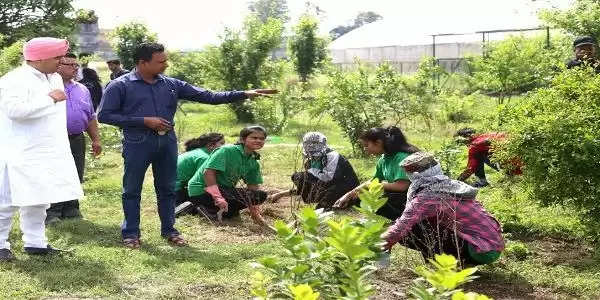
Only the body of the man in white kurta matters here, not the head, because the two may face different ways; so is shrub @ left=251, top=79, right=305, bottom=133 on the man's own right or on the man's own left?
on the man's own left

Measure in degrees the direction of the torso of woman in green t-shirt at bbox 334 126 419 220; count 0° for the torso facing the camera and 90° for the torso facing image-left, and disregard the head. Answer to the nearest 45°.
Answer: approximately 90°

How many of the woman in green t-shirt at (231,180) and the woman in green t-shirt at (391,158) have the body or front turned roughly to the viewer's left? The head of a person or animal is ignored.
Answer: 1

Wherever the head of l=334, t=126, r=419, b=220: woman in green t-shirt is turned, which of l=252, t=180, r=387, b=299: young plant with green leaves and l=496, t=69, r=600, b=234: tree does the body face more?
the young plant with green leaves

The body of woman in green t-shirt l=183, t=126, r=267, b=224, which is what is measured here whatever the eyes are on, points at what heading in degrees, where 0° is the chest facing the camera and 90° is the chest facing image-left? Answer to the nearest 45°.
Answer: approximately 315°

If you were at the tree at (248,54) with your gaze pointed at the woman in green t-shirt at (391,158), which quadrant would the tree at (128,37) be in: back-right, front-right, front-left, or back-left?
back-right

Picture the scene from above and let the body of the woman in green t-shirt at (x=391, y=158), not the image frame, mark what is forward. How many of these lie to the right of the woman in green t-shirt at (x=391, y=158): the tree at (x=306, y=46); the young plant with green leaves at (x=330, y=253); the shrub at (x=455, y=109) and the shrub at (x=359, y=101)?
3

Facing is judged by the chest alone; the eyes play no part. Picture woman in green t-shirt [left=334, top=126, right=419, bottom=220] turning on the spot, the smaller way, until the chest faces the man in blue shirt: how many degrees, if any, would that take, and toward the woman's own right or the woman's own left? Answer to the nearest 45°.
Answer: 0° — they already face them

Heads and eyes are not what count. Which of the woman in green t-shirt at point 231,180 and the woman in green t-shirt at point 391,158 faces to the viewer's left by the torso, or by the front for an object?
the woman in green t-shirt at point 391,158

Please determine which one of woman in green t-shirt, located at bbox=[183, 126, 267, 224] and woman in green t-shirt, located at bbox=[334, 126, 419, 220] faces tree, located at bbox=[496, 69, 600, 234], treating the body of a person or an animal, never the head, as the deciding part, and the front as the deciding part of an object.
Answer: woman in green t-shirt, located at bbox=[183, 126, 267, 224]
